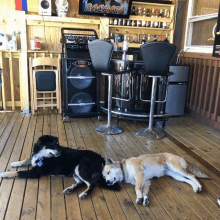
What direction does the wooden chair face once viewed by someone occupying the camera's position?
facing the viewer

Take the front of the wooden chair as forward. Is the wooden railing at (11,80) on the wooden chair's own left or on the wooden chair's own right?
on the wooden chair's own right

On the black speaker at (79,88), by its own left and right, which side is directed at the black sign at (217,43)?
left

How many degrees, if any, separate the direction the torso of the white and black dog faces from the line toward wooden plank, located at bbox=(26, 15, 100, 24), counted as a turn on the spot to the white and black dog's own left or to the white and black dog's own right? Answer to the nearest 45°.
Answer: approximately 90° to the white and black dog's own right

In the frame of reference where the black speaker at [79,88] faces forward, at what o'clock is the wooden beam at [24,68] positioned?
The wooden beam is roughly at 4 o'clock from the black speaker.

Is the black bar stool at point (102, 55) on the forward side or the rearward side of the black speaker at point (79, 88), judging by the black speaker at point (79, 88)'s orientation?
on the forward side

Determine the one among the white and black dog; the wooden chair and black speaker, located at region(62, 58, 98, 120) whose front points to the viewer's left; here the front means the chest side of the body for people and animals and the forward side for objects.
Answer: the white and black dog

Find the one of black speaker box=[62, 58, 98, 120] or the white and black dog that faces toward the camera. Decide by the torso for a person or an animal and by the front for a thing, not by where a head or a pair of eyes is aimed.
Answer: the black speaker

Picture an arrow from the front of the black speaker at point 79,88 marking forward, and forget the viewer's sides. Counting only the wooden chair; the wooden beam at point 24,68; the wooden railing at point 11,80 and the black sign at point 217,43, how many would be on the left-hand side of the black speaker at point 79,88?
1

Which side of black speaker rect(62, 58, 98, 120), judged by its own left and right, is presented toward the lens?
front

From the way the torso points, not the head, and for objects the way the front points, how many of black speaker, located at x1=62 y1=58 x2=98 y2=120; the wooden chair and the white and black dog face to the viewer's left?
1

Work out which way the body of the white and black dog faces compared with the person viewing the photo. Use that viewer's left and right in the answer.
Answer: facing to the left of the viewer

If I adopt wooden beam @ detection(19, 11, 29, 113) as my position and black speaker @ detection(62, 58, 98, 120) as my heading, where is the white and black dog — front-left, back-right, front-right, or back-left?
front-right
